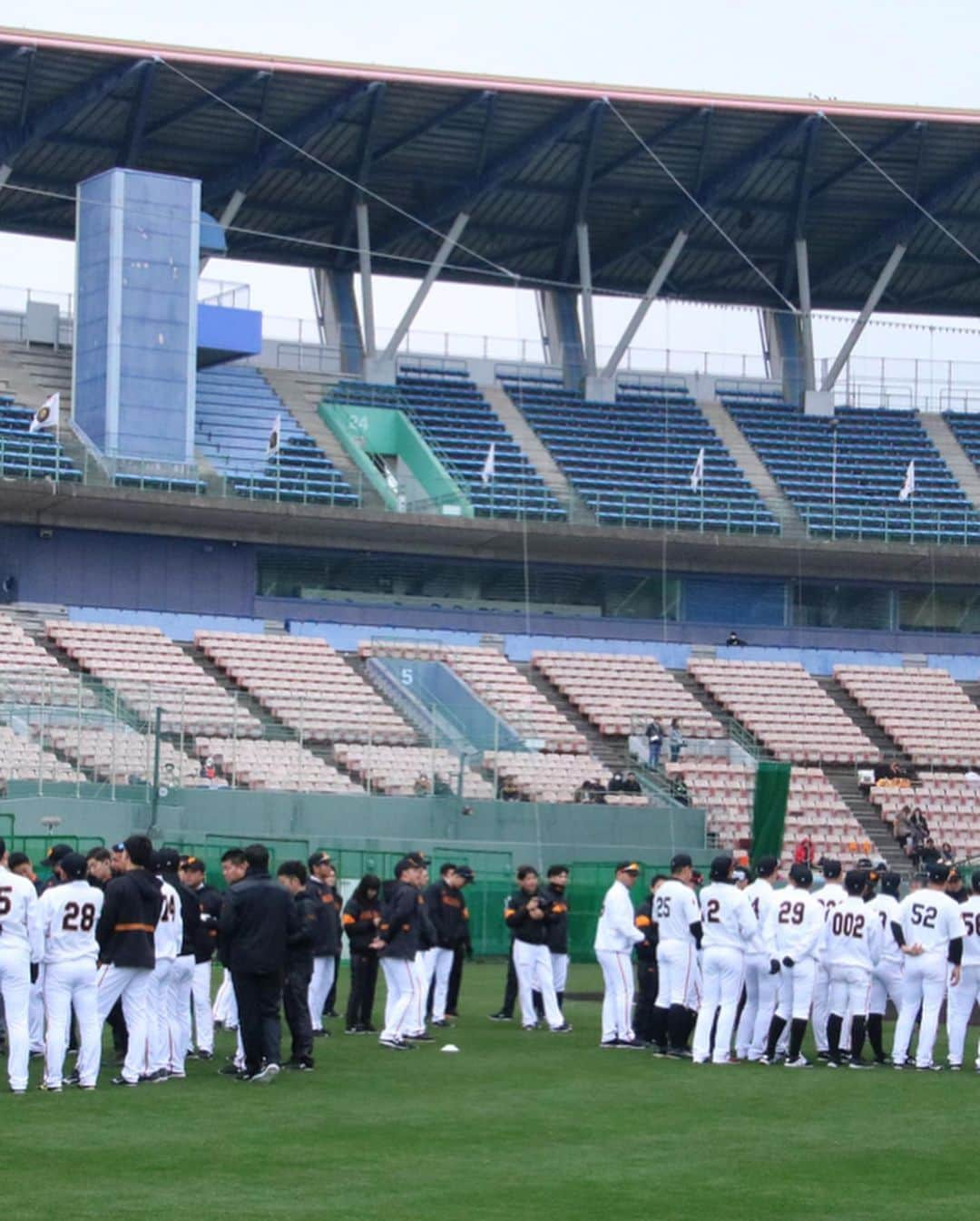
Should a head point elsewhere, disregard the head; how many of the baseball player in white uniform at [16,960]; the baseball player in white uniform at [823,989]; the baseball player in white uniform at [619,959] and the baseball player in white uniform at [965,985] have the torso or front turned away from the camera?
3

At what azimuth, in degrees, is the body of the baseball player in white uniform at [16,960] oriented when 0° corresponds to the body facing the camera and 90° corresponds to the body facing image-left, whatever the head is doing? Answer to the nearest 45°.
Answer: approximately 180°

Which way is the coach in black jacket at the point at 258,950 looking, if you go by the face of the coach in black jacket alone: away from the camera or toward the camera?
away from the camera

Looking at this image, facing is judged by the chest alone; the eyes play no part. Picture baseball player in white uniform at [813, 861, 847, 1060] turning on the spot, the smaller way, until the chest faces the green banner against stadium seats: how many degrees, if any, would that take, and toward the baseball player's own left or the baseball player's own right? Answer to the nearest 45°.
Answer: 0° — they already face it

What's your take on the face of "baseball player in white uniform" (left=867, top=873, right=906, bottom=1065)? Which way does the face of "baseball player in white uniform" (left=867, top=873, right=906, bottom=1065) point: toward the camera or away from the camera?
away from the camera

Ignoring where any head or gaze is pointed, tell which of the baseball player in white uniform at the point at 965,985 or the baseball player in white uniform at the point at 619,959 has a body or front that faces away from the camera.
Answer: the baseball player in white uniform at the point at 965,985

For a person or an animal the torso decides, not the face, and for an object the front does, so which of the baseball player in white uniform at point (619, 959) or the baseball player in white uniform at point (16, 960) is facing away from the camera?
the baseball player in white uniform at point (16, 960)

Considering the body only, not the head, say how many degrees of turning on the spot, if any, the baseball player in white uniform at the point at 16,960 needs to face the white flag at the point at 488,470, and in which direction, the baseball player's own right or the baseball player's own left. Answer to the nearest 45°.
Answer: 0° — they already face it

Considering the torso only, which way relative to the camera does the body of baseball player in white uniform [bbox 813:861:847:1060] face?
away from the camera

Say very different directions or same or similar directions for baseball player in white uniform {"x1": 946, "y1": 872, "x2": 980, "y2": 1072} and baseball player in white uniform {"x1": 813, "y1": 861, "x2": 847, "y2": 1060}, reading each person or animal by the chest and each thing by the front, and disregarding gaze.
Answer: same or similar directions

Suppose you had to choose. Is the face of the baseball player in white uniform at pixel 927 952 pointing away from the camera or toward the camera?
away from the camera

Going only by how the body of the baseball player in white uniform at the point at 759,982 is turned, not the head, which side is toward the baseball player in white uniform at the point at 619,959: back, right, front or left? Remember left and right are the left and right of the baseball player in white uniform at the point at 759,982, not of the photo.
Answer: left

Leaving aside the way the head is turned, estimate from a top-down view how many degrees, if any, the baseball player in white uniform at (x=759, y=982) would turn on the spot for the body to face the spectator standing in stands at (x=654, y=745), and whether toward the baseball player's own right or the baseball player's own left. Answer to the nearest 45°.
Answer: approximately 45° to the baseball player's own left

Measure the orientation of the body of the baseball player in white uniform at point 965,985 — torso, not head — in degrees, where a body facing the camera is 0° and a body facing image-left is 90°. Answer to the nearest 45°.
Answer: approximately 180°
